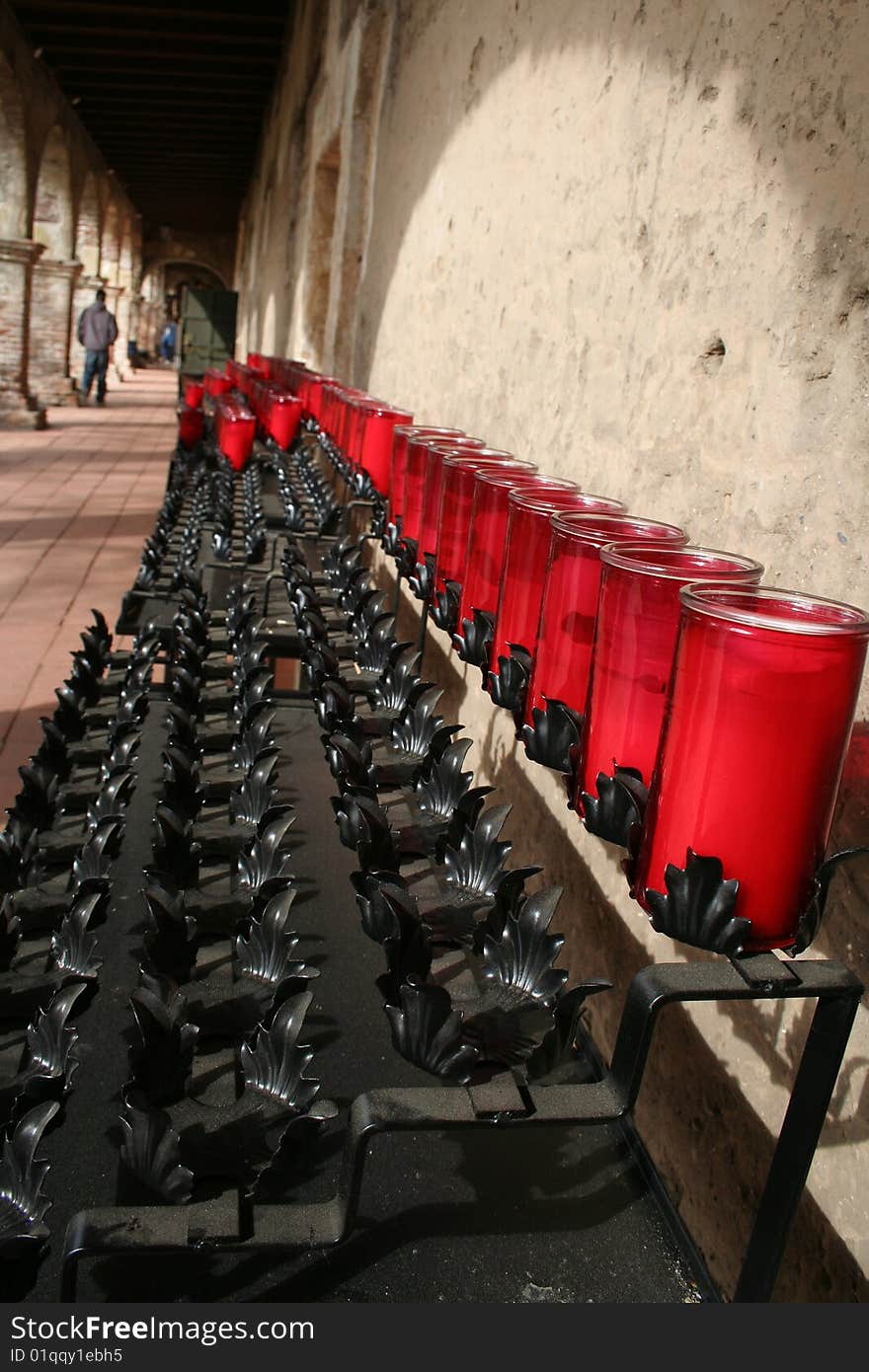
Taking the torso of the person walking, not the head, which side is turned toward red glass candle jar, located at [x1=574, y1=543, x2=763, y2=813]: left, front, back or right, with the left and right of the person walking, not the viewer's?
back

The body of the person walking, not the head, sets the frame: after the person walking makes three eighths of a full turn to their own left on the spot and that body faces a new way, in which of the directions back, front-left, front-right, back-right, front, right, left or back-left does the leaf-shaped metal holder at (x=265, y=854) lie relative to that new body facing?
front-left

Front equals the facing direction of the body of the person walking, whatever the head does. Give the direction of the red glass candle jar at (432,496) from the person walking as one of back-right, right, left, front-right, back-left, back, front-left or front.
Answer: back

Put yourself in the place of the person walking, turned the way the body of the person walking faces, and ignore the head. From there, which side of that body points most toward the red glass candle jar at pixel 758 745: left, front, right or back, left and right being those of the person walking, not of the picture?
back

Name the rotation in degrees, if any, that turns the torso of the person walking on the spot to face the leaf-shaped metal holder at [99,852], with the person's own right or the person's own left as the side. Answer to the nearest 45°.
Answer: approximately 180°

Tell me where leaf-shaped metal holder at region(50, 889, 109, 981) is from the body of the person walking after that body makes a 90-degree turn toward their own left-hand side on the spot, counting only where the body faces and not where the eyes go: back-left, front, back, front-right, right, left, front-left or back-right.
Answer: left

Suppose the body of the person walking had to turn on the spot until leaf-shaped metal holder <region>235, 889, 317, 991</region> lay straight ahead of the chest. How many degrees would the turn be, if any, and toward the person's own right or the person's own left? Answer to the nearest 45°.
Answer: approximately 180°

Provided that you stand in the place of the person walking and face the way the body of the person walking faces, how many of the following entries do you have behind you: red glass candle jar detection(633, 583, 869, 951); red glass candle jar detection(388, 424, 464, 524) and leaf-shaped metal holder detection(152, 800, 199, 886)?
3

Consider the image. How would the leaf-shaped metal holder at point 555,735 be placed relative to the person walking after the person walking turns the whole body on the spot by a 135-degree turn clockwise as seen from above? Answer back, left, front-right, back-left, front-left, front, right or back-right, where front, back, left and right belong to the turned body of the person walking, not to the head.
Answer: front-right

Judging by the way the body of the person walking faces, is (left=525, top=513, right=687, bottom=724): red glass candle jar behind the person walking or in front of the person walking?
behind

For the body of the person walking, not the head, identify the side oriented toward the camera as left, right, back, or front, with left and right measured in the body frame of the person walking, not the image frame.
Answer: back

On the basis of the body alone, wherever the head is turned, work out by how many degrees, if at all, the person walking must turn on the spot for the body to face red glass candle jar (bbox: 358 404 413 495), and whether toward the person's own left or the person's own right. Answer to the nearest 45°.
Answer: approximately 180°

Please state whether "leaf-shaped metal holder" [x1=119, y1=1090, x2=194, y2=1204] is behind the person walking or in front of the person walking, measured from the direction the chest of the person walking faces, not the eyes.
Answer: behind
